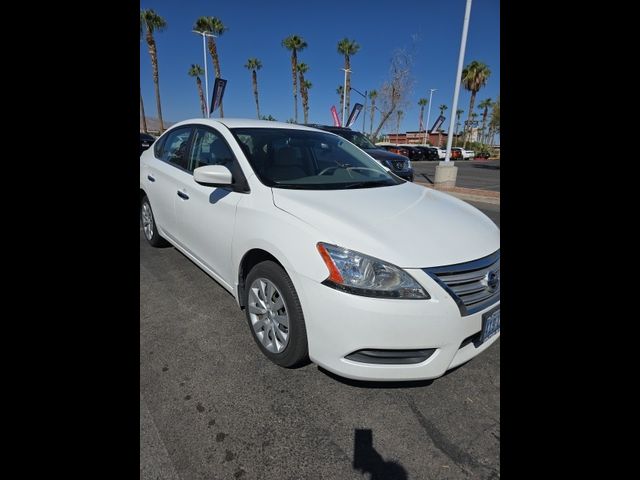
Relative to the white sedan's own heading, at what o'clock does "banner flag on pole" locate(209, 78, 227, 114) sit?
The banner flag on pole is roughly at 7 o'clock from the white sedan.

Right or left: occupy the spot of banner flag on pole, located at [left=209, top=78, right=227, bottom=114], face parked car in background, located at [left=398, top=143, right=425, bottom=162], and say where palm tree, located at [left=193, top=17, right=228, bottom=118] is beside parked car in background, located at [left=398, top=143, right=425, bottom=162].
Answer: left

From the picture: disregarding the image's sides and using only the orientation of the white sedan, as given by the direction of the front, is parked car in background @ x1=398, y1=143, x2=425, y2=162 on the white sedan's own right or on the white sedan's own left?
on the white sedan's own left

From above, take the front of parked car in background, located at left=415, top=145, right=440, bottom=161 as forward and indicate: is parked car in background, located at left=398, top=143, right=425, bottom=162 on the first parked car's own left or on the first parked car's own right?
on the first parked car's own right

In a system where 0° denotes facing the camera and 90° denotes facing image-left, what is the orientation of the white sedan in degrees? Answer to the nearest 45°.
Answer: approximately 315°

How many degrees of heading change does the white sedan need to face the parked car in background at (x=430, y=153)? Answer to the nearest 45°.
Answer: approximately 135° to its left

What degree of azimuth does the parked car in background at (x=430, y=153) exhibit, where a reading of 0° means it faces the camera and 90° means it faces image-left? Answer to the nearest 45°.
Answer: approximately 315°

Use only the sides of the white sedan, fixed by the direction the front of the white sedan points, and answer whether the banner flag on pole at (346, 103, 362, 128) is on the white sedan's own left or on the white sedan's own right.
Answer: on the white sedan's own left

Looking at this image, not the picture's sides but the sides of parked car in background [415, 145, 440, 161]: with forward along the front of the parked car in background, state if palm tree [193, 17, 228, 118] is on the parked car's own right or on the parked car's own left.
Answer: on the parked car's own right

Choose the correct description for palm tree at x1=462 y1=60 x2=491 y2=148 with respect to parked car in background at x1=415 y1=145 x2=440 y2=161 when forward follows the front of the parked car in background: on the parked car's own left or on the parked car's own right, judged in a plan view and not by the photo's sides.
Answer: on the parked car's own left
